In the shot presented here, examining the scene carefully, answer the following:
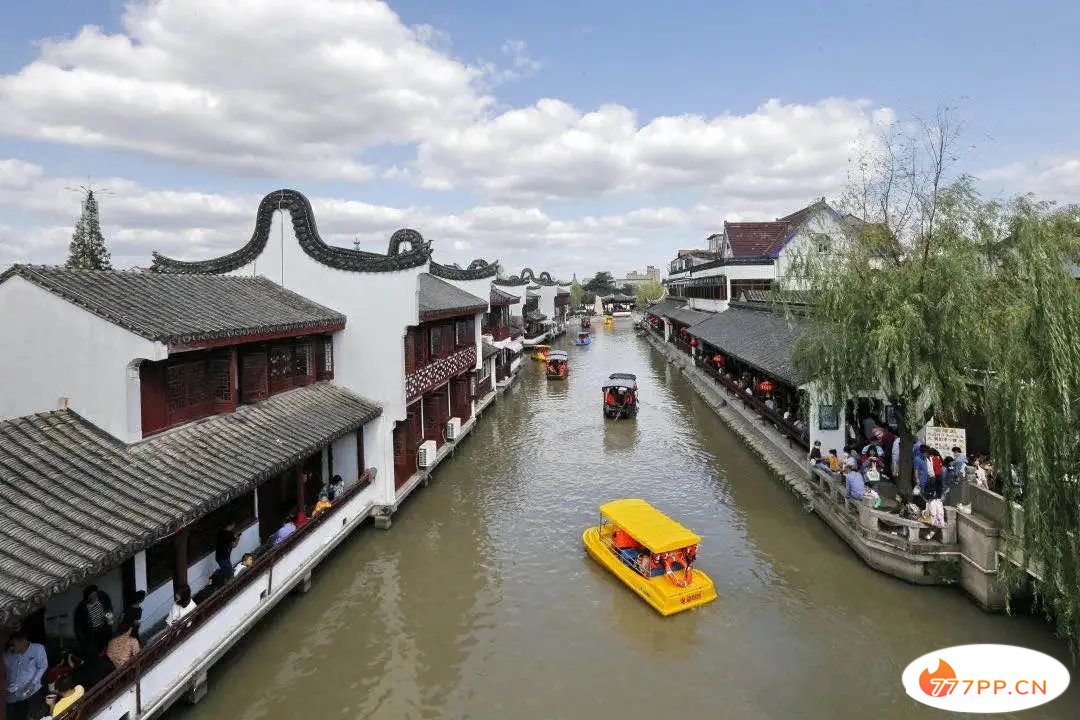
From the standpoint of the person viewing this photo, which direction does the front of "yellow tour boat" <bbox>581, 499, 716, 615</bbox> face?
facing away from the viewer and to the left of the viewer

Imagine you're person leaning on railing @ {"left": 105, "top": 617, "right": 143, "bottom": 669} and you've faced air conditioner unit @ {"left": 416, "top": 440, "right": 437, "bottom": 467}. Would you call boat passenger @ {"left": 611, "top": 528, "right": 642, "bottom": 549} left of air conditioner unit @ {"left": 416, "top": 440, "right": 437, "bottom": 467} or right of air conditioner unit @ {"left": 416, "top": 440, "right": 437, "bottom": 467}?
right

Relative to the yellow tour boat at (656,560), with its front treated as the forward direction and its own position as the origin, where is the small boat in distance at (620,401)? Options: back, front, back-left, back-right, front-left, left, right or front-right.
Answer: front-right

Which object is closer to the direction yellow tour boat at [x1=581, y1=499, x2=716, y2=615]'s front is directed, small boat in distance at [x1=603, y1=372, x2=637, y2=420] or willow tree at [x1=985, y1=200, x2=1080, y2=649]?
the small boat in distance

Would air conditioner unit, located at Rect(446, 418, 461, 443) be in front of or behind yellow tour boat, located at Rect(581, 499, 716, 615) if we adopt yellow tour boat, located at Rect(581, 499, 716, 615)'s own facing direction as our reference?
in front

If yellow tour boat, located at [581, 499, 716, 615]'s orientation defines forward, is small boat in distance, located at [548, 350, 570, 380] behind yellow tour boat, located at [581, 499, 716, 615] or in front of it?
in front
